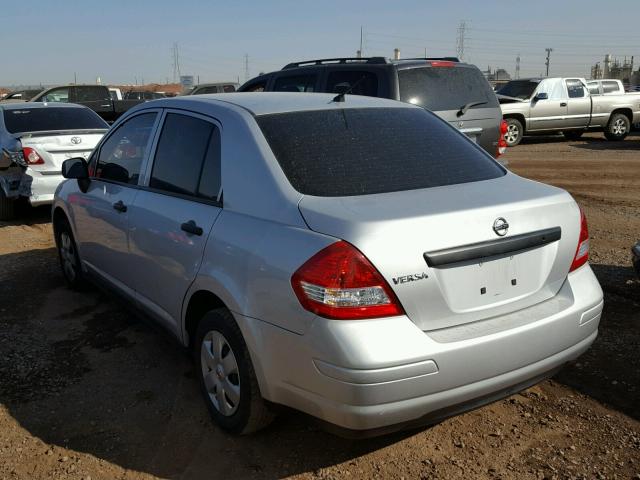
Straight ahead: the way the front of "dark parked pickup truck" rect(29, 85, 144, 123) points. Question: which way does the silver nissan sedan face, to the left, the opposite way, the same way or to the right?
to the right

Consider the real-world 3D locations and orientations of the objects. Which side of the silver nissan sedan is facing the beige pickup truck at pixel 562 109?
right

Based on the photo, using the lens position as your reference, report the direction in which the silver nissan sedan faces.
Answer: facing away from the viewer and to the left of the viewer

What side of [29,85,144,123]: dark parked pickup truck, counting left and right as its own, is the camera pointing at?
left

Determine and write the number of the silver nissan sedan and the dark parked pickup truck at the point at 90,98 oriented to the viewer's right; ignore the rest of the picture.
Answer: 0

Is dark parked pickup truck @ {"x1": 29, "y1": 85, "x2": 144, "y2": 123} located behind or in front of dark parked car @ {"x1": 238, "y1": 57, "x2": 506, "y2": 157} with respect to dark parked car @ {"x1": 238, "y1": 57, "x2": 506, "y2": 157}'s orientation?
in front

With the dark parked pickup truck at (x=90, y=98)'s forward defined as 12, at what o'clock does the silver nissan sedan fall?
The silver nissan sedan is roughly at 9 o'clock from the dark parked pickup truck.

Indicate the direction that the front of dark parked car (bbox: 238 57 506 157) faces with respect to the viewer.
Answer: facing away from the viewer and to the left of the viewer

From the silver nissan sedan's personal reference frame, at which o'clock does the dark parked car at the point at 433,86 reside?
The dark parked car is roughly at 2 o'clock from the silver nissan sedan.

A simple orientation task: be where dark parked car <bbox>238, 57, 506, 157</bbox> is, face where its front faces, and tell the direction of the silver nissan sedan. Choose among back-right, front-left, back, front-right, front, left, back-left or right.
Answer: back-left

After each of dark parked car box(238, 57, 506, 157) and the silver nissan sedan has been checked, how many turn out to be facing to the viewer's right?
0
